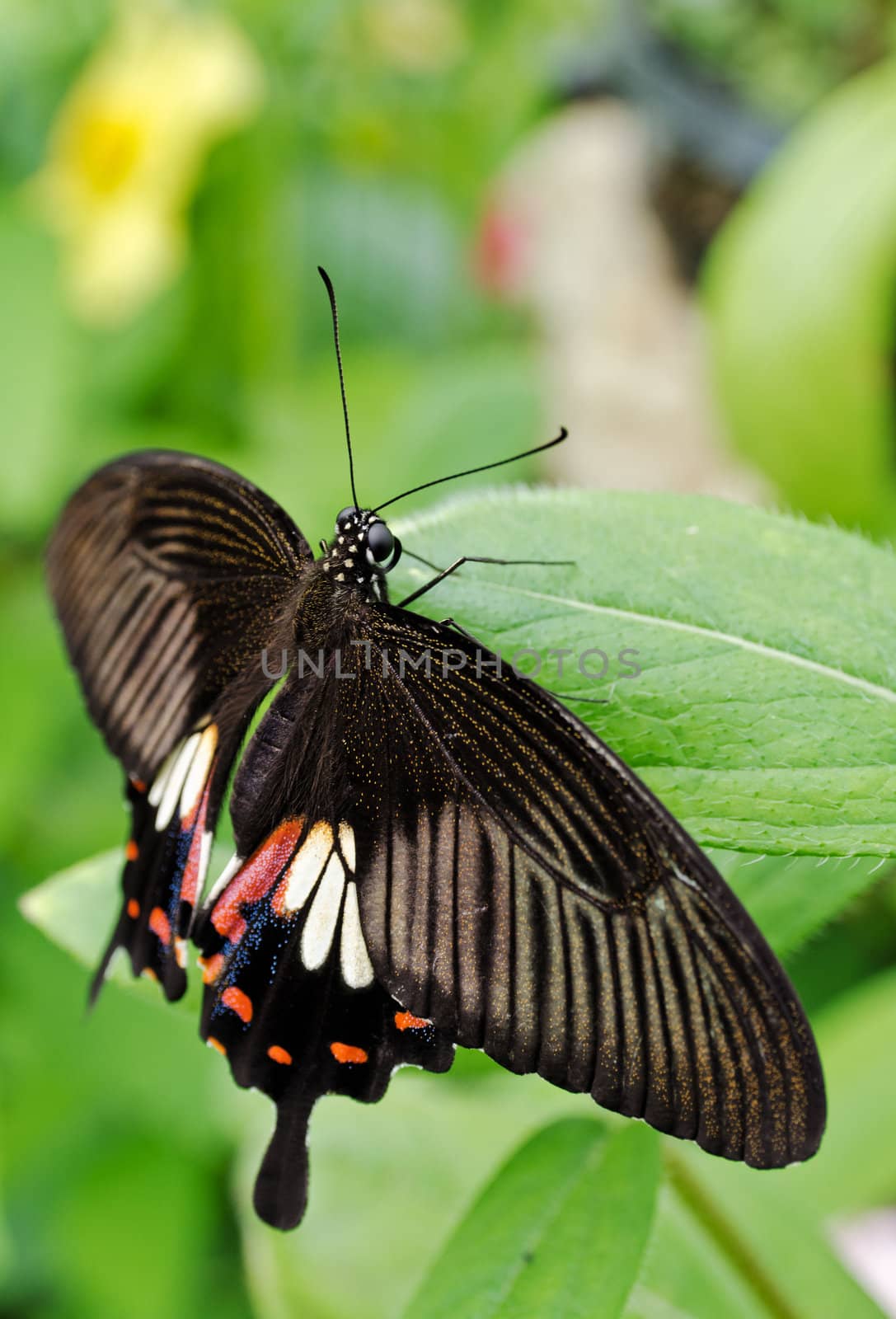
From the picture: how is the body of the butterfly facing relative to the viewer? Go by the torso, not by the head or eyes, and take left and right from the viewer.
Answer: facing away from the viewer and to the right of the viewer

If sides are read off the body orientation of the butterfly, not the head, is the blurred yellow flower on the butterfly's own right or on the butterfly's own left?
on the butterfly's own left

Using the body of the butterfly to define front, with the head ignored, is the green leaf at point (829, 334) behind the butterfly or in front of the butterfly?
in front
